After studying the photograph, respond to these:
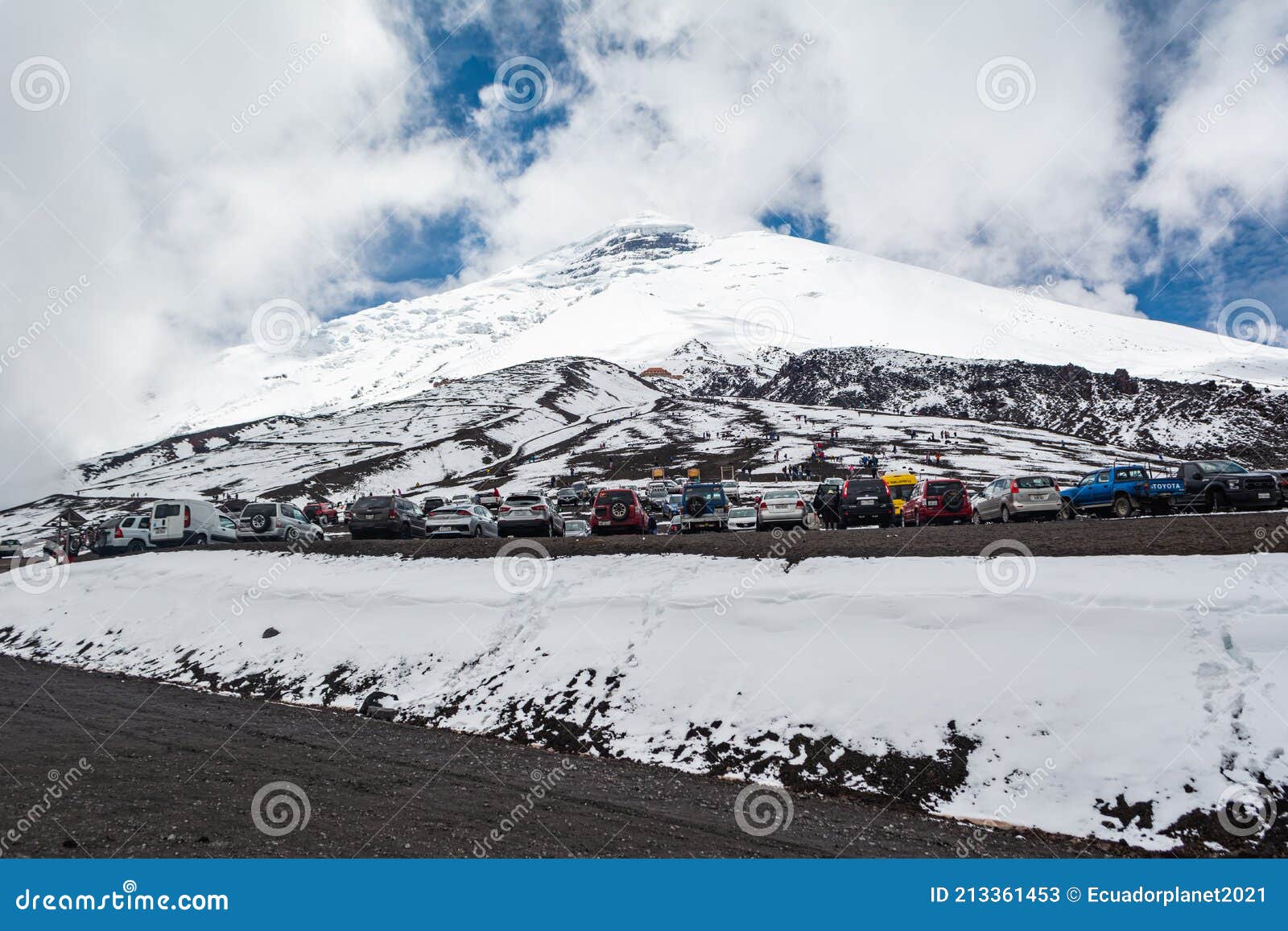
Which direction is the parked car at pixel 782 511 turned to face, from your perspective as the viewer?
facing away from the viewer

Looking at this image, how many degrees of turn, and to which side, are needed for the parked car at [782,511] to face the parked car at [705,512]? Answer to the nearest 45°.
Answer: approximately 90° to its left

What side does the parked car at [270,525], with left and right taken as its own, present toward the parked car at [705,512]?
right

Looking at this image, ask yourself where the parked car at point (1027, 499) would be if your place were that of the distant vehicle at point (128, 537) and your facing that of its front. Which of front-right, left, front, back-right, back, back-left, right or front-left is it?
right

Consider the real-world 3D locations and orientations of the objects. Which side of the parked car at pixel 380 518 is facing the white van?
left

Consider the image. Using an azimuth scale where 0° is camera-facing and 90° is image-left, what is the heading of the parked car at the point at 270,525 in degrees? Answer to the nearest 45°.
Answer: approximately 225°

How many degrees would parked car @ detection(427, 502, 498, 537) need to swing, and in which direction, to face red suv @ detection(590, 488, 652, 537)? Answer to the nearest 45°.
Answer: approximately 90° to its right

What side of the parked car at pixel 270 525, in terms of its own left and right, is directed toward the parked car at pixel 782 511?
right

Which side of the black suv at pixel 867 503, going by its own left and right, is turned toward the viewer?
back

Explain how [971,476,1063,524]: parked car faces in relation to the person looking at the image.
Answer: facing away from the viewer and to the left of the viewer

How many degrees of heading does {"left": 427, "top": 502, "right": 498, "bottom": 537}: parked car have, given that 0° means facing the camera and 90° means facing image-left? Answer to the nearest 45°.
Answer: approximately 225°

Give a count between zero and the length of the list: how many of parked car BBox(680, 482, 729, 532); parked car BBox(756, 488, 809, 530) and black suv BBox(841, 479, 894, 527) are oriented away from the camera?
3
